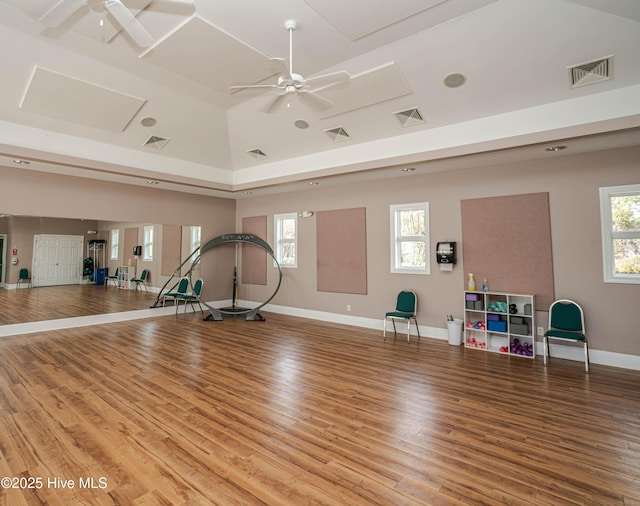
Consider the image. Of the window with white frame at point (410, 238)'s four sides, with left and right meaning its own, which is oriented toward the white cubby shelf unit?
left

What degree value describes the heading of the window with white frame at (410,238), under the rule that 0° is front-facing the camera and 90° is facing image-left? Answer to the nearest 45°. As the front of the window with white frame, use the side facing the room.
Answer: approximately 45°

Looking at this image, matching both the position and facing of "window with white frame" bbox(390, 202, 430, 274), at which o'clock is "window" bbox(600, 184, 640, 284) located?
The window is roughly at 8 o'clock from the window with white frame.

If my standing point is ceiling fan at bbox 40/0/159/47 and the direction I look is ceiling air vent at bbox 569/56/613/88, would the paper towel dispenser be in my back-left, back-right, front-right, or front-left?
front-left

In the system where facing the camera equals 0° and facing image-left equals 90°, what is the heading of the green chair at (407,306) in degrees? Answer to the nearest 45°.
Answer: approximately 45°

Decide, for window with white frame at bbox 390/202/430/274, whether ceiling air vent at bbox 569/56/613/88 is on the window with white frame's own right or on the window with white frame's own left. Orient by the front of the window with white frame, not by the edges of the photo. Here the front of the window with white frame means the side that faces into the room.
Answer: on the window with white frame's own left
